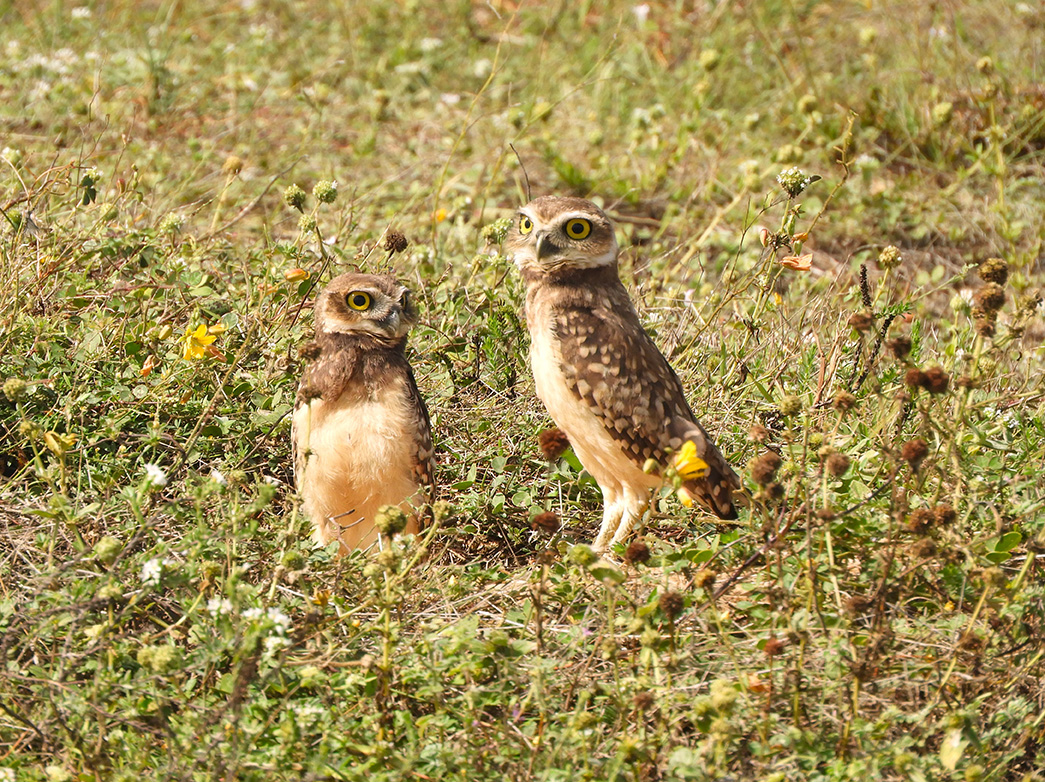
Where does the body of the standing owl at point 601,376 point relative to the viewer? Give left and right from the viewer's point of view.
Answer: facing the viewer and to the left of the viewer

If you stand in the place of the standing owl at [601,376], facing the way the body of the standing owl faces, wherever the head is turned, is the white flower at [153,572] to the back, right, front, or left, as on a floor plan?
front

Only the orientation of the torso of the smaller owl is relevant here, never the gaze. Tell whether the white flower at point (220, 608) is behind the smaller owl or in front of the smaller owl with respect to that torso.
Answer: in front

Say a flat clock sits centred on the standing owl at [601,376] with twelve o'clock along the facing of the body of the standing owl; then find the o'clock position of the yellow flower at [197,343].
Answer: The yellow flower is roughly at 1 o'clock from the standing owl.

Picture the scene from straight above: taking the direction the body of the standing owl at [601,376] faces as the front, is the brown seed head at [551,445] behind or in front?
in front

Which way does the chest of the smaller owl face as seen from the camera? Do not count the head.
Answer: toward the camera

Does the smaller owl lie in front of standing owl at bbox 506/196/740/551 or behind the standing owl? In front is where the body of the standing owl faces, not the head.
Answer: in front

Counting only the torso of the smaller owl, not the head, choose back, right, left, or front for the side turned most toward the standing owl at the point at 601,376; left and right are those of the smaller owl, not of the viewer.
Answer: left

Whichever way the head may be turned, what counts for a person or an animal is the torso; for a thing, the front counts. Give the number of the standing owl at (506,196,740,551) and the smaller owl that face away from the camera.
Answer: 0
